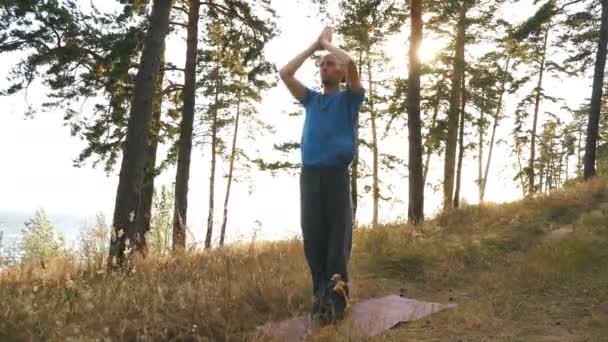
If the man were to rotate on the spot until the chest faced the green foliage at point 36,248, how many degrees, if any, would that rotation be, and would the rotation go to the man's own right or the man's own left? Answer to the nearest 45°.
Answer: approximately 90° to the man's own right

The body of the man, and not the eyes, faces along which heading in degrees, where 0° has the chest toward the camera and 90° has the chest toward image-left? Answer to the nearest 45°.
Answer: approximately 45°

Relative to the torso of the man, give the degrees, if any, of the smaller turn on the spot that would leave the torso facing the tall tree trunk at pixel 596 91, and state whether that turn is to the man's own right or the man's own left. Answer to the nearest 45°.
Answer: approximately 180°

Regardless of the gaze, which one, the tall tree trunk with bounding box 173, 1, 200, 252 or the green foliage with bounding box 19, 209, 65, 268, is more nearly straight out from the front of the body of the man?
the green foliage

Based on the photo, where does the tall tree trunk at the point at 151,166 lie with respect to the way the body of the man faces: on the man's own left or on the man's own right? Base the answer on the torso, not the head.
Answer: on the man's own right

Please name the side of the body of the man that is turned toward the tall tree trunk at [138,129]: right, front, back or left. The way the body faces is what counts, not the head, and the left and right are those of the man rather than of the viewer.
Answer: right

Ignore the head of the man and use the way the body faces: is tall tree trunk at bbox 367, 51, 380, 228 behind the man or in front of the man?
behind

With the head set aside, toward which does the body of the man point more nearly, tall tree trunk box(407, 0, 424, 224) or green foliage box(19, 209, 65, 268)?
the green foliage

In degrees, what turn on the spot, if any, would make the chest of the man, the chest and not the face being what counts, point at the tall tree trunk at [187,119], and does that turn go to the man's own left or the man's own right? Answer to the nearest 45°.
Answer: approximately 135° to the man's own right
